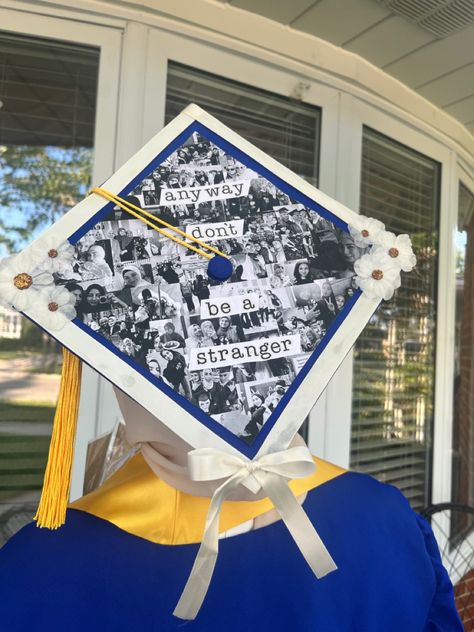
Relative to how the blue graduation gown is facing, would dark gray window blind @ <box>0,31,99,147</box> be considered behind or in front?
in front

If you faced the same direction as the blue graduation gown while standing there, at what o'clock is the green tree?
The green tree is roughly at 11 o'clock from the blue graduation gown.

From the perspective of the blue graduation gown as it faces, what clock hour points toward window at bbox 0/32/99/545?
The window is roughly at 11 o'clock from the blue graduation gown.

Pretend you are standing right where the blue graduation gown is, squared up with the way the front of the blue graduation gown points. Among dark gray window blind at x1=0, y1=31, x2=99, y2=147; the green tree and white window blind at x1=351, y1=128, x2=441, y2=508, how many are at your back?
0

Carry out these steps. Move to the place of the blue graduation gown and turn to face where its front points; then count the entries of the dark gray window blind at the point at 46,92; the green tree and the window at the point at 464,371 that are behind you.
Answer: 0

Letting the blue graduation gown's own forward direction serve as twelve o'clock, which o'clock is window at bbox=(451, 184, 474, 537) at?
The window is roughly at 1 o'clock from the blue graduation gown.

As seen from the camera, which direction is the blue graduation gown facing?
away from the camera
